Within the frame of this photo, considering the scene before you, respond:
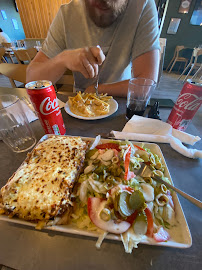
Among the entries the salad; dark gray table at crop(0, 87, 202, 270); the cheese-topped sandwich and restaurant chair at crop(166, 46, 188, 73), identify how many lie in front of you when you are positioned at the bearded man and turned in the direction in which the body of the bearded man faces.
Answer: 3

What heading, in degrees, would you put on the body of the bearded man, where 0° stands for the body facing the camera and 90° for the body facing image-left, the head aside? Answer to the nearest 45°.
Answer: approximately 0°

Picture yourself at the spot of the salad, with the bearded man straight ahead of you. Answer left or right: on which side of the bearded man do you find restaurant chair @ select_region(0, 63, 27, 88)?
left

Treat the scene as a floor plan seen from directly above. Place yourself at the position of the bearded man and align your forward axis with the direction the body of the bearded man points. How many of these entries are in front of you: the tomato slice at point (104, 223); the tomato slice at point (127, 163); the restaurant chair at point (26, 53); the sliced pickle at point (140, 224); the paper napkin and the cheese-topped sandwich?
5

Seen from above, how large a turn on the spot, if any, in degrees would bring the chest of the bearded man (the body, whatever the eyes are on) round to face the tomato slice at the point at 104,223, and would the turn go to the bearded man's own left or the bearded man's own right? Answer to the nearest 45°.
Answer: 0° — they already face it

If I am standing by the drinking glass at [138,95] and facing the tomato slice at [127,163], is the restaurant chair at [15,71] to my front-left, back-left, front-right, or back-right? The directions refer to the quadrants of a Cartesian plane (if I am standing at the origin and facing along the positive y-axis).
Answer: back-right

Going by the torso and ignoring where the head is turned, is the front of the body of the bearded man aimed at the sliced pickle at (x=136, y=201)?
yes

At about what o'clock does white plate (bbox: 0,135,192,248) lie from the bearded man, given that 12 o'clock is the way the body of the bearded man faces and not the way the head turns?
The white plate is roughly at 12 o'clock from the bearded man.
